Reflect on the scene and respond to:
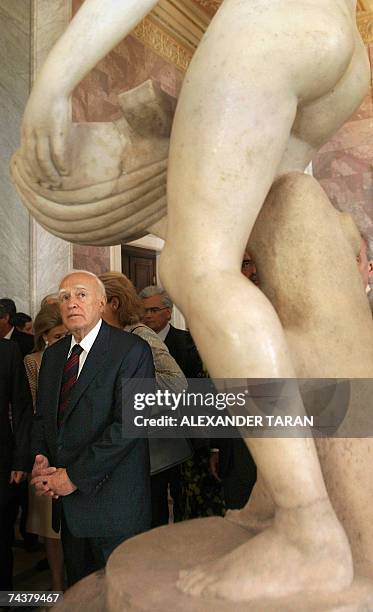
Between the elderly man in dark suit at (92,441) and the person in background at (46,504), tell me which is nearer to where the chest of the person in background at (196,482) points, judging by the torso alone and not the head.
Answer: the elderly man in dark suit

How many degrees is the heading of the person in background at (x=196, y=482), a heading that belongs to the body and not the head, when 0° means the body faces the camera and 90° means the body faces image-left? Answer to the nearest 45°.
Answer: approximately 45°

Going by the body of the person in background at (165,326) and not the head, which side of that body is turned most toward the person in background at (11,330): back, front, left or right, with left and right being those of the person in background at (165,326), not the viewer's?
right

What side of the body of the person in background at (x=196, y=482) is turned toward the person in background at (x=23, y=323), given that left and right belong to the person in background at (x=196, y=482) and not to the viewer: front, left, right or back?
right
